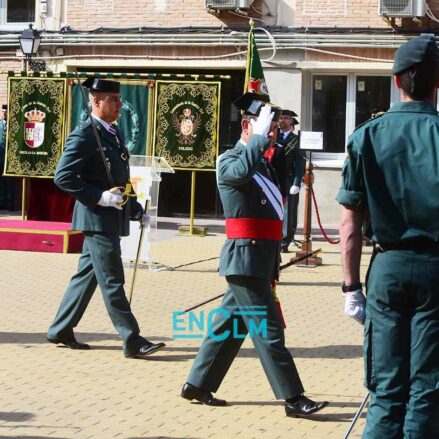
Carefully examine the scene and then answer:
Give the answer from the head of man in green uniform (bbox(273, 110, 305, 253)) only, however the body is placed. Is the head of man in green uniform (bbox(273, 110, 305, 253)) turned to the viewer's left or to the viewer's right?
to the viewer's left

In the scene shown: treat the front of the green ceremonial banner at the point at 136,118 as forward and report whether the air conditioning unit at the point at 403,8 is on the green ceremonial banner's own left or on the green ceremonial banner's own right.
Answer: on the green ceremonial banner's own left

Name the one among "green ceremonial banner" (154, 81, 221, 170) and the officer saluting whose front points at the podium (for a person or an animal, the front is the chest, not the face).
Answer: the green ceremonial banner

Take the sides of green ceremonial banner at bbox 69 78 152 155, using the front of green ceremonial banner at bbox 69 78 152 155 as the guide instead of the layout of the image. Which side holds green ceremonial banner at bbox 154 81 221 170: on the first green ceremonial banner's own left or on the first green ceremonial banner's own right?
on the first green ceremonial banner's own left

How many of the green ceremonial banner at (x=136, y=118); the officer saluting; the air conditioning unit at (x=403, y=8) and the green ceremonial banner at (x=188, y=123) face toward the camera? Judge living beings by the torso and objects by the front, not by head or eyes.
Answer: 3

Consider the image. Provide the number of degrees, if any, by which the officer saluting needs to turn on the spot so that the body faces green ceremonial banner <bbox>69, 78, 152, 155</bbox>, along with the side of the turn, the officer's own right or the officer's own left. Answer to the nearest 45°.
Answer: approximately 90° to the officer's own left

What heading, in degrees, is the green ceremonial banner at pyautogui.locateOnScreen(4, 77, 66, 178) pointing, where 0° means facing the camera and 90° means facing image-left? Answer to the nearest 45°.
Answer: approximately 0°

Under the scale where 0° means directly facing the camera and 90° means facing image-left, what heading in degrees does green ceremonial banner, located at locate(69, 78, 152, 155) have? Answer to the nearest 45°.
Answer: approximately 0°

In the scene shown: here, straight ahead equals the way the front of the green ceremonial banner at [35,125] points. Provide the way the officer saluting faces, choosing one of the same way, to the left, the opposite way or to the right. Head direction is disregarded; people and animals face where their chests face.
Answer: to the left

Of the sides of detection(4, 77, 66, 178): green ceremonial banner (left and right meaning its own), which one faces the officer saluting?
front

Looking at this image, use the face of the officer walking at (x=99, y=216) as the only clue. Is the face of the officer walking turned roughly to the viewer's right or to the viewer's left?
to the viewer's right

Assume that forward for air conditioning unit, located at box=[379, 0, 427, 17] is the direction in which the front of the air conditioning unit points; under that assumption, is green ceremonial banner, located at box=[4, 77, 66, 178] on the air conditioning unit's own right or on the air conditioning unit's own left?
on the air conditioning unit's own right
